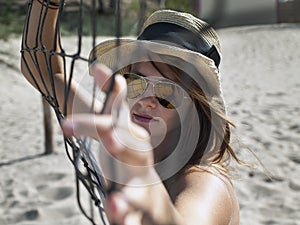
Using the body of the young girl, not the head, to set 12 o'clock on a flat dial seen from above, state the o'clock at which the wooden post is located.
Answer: The wooden post is roughly at 4 o'clock from the young girl.

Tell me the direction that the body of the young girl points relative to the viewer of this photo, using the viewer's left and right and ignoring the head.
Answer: facing the viewer and to the left of the viewer
